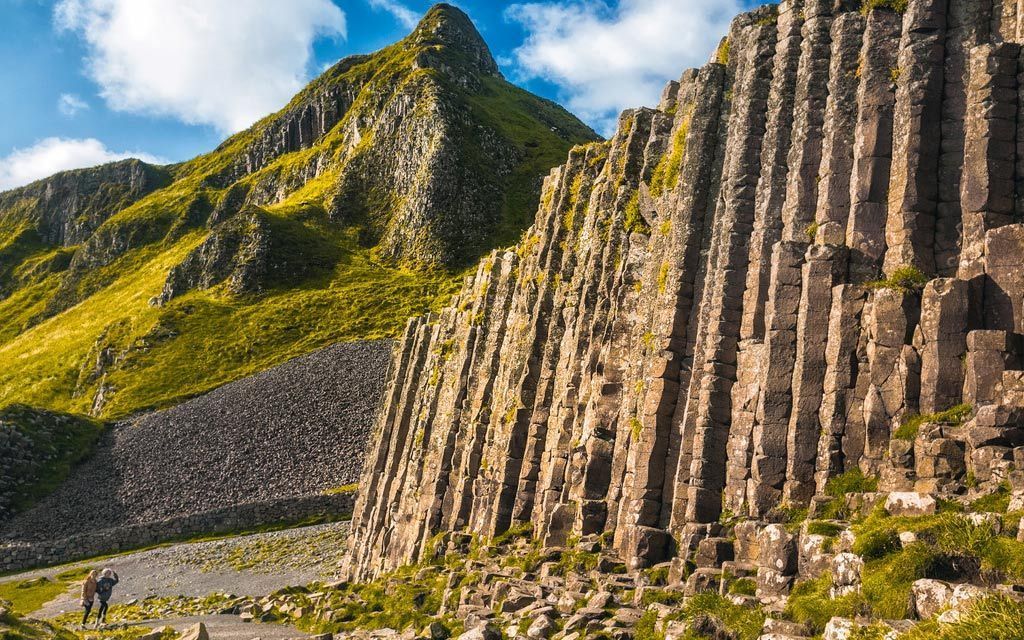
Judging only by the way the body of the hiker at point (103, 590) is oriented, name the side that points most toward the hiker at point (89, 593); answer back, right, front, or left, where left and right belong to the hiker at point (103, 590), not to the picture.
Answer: left

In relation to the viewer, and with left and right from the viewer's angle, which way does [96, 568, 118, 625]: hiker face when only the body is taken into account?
facing away from the viewer
